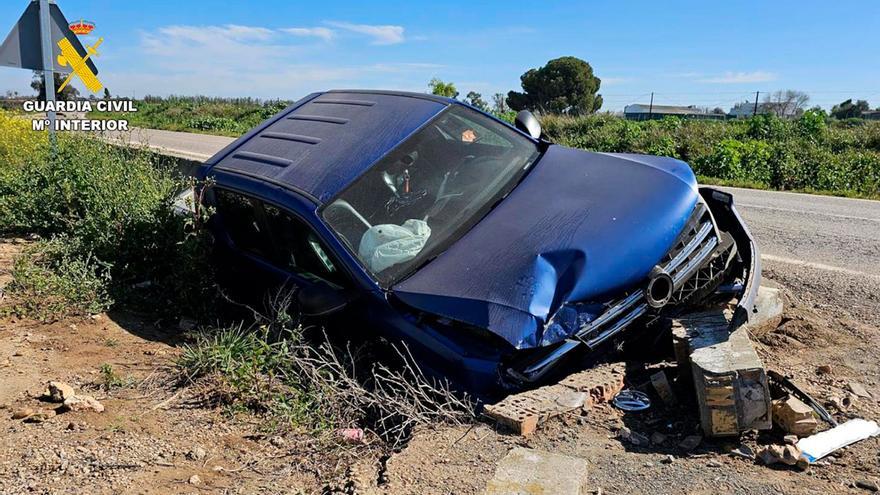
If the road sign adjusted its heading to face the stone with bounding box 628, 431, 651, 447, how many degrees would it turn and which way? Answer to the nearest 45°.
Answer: approximately 180°

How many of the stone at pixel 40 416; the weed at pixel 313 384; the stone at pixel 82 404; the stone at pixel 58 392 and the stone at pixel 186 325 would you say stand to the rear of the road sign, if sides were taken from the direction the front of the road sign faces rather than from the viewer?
5

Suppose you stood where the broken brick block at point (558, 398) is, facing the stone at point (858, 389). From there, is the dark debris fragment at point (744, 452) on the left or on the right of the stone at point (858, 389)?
right

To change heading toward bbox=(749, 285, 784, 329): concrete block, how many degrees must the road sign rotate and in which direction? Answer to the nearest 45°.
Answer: approximately 135° to its right

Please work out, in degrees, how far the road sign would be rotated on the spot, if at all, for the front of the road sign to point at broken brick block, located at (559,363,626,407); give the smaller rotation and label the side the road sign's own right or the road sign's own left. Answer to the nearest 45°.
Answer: approximately 180°

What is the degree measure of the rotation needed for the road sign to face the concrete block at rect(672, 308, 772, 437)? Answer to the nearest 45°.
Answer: approximately 180°

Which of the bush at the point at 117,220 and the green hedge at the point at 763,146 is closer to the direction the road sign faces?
the green hedge

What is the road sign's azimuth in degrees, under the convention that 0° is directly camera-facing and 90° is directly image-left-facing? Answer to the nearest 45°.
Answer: approximately 180°

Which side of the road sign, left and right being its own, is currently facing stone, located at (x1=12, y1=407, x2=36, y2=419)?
back

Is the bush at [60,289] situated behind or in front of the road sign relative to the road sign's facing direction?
behind

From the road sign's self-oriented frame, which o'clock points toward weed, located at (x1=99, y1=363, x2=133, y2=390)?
The weed is roughly at 6 o'clock from the road sign.

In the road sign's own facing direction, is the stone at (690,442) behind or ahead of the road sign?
behind

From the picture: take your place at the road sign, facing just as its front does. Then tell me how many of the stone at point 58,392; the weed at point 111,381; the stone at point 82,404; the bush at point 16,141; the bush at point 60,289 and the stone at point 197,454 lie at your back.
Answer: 5

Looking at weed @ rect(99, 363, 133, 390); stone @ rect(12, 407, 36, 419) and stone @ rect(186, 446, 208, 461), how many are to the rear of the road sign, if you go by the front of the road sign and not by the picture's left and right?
3

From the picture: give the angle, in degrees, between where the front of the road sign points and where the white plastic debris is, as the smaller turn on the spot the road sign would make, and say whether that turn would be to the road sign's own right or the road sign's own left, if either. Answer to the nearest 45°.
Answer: approximately 180°

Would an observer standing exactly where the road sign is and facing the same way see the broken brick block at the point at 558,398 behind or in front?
behind
